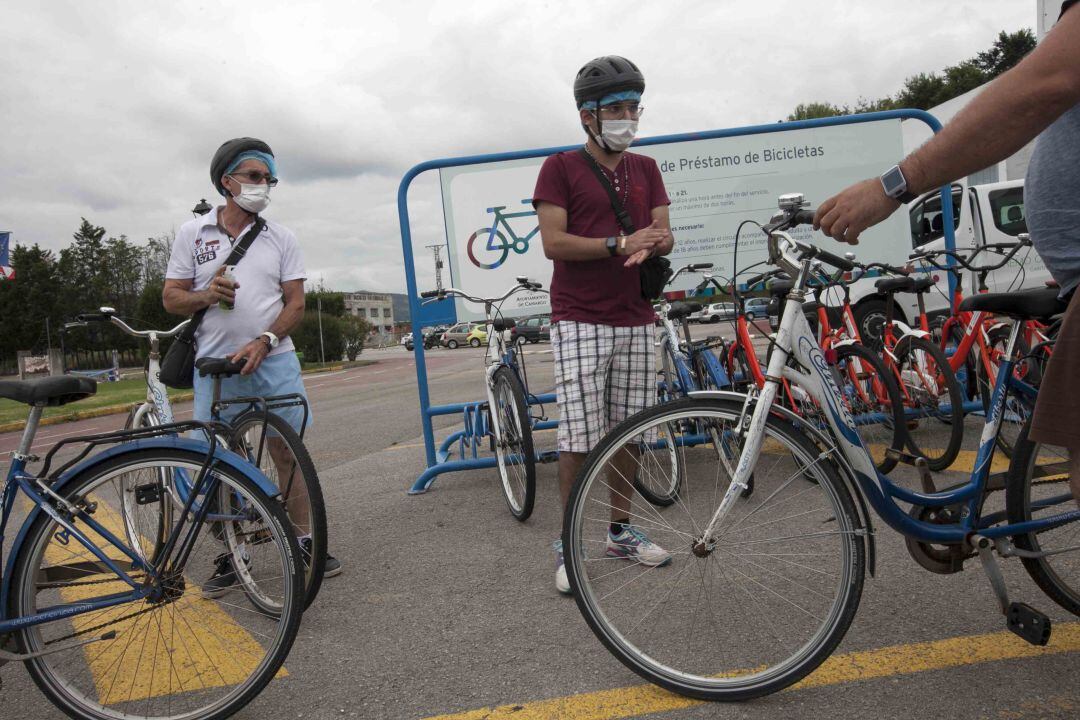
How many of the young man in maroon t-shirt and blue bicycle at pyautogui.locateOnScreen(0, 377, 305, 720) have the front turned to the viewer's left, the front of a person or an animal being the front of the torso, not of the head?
1

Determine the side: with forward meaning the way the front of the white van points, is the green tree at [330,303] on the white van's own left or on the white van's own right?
on the white van's own right

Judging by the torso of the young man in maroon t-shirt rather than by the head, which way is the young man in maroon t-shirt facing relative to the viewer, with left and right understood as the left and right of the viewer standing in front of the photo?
facing the viewer and to the right of the viewer

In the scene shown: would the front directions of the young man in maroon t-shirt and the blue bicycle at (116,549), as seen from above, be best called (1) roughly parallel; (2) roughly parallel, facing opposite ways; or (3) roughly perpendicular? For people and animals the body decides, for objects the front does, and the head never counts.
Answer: roughly perpendicular

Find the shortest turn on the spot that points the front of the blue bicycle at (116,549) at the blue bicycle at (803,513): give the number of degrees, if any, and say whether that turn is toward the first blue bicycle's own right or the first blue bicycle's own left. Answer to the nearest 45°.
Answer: approximately 135° to the first blue bicycle's own left

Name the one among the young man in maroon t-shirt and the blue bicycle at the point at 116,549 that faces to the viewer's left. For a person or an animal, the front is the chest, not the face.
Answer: the blue bicycle

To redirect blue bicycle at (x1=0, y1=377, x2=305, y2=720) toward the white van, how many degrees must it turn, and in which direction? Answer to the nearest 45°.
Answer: approximately 180°

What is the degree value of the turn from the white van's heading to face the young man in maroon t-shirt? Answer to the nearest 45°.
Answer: approximately 45° to its left

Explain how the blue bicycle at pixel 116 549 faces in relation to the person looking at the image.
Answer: facing to the left of the viewer

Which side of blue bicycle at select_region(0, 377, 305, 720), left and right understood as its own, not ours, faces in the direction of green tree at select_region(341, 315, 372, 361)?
right

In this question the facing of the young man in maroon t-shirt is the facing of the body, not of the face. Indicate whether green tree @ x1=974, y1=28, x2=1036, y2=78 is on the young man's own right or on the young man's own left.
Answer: on the young man's own left

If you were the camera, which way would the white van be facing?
facing the viewer and to the left of the viewer
